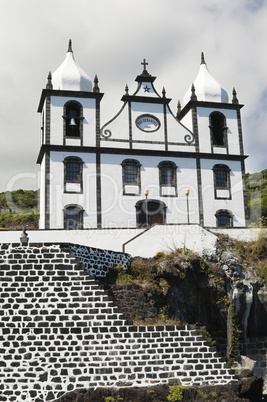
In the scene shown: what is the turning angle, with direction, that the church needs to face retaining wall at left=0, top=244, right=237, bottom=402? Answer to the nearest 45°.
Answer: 0° — it already faces it

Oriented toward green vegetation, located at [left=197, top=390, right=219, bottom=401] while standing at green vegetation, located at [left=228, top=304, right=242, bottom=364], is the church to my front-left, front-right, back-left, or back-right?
back-right

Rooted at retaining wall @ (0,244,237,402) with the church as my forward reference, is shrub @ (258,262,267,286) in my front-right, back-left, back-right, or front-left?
front-right

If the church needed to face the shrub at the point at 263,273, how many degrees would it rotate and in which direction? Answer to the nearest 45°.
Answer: approximately 45° to its left

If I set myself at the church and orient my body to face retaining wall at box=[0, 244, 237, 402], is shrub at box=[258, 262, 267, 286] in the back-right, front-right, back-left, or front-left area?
front-left

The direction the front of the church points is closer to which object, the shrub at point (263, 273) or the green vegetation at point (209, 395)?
the green vegetation

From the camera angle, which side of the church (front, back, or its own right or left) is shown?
front

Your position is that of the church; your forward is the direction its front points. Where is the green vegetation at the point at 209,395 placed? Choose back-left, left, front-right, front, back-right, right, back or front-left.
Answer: front
